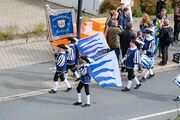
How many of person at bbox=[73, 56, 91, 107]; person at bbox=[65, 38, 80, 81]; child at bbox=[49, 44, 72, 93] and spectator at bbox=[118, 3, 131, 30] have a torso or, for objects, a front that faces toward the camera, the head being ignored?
1

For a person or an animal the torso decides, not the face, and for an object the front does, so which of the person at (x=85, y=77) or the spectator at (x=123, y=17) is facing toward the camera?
the spectator

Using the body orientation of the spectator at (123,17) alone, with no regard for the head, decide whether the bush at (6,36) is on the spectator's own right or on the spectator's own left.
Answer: on the spectator's own right

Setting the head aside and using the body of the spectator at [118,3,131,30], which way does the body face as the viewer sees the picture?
toward the camera

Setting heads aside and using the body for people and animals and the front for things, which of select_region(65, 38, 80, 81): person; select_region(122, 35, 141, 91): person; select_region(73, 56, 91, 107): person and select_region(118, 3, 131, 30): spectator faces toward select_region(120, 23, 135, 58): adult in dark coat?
the spectator

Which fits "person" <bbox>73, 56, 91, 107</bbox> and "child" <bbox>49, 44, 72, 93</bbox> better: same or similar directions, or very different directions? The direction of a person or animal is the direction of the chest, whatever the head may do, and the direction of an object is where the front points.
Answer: same or similar directions

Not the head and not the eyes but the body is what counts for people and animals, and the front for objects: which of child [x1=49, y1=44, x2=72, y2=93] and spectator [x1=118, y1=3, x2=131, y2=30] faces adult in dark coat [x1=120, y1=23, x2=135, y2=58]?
the spectator

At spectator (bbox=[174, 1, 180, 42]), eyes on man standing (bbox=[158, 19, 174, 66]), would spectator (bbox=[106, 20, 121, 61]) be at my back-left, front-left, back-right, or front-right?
front-right

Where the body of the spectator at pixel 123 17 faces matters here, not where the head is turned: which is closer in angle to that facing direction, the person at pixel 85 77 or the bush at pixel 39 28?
the person

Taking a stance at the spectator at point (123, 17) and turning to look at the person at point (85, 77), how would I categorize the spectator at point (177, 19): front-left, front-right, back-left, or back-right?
back-left

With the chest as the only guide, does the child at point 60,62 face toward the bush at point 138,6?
no

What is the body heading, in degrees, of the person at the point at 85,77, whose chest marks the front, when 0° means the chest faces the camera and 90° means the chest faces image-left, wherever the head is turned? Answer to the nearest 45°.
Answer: approximately 90°

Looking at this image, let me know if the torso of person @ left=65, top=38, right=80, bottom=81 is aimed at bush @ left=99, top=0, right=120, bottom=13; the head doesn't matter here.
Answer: no

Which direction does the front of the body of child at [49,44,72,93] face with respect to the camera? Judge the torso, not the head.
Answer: to the viewer's left

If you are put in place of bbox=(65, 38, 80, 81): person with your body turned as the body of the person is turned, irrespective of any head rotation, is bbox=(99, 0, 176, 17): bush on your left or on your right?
on your right

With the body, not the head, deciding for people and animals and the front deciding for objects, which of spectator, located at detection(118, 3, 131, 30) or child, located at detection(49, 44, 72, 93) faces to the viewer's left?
the child

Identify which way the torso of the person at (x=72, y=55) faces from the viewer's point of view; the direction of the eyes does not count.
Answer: to the viewer's left

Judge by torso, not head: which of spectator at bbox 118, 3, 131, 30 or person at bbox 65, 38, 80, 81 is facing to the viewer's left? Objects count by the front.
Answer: the person
